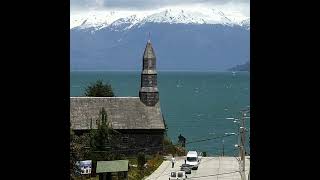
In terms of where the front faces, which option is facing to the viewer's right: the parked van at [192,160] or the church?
the church

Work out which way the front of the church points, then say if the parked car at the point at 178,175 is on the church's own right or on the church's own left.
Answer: on the church's own right

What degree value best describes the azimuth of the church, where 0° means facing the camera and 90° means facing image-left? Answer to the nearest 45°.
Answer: approximately 270°

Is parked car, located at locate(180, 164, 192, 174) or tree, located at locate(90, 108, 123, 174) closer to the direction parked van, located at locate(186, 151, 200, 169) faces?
the parked car

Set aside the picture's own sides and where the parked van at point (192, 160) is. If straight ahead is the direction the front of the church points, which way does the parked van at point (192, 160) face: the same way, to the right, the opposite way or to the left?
to the right

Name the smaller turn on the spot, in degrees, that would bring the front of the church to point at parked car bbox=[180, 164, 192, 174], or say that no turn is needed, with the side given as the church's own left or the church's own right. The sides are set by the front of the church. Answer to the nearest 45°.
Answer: approximately 45° to the church's own right

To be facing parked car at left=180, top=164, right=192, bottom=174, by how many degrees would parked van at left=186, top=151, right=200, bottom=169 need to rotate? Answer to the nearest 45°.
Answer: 0° — it already faces it

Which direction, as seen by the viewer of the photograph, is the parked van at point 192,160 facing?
facing the viewer

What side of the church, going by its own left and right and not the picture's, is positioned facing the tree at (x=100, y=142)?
right

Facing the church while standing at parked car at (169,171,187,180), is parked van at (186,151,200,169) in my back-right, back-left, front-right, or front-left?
front-right

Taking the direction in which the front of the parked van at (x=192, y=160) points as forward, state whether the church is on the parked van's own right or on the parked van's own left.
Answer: on the parked van's own right

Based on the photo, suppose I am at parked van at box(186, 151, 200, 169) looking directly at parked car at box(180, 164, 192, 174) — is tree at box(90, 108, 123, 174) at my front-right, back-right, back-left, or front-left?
front-right

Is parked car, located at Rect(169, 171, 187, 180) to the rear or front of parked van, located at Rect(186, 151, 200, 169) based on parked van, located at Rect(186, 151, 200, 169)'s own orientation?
to the front
